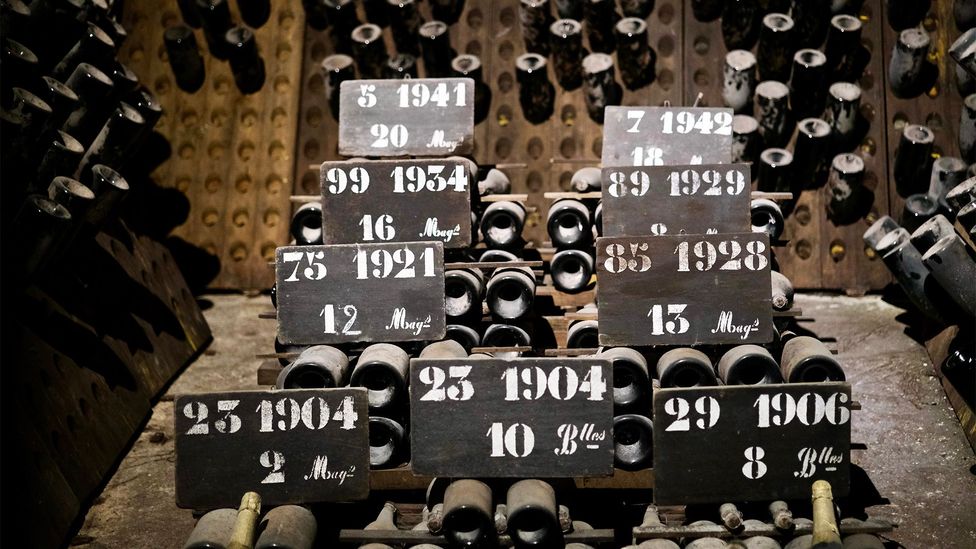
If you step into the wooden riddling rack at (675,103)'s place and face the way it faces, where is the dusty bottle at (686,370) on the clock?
The dusty bottle is roughly at 12 o'clock from the wooden riddling rack.

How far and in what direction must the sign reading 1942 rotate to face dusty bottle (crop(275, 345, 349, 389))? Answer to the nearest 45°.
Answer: approximately 45° to its right

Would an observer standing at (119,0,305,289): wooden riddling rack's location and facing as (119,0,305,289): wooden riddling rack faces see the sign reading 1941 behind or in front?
in front

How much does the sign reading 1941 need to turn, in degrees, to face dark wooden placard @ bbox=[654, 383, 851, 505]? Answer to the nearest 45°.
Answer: approximately 45° to its left

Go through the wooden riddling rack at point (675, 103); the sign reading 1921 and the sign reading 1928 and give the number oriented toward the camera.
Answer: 3

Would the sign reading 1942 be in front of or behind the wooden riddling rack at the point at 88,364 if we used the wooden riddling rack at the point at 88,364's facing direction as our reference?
in front

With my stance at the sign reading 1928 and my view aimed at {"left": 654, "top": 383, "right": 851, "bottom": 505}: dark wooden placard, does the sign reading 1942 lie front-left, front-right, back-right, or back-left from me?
back-left

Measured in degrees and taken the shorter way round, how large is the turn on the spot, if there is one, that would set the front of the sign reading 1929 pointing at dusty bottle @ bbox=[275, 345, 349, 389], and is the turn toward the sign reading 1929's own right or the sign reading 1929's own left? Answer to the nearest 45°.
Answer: approximately 45° to the sign reading 1929's own right

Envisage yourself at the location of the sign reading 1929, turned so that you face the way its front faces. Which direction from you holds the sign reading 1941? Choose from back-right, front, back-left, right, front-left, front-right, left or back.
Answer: right

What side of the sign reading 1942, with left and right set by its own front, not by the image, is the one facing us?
front

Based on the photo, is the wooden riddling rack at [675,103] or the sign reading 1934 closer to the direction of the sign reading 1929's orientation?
the sign reading 1934

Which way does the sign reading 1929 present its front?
toward the camera
